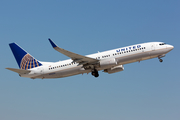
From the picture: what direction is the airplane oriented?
to the viewer's right
